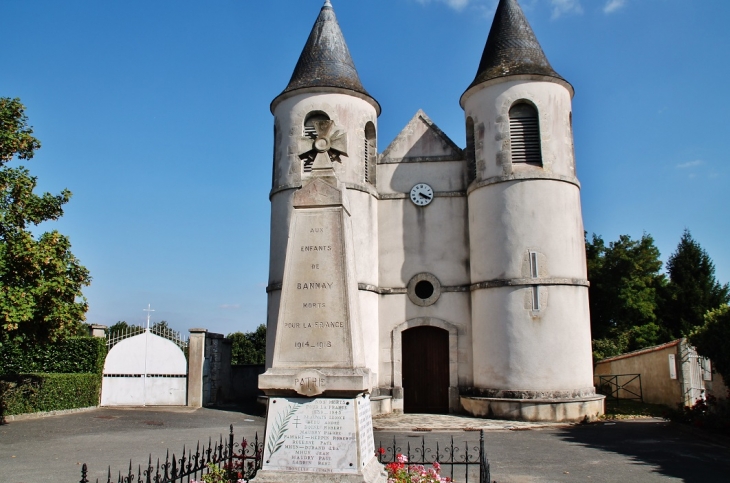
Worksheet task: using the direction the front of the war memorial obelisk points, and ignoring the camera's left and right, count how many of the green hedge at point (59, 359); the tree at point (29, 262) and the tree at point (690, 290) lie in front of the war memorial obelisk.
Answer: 0

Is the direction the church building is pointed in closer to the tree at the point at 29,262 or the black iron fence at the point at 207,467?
the black iron fence

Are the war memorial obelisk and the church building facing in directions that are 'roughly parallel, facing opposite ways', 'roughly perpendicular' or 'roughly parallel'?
roughly parallel

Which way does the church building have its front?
toward the camera

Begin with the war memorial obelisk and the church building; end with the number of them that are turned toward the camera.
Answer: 2

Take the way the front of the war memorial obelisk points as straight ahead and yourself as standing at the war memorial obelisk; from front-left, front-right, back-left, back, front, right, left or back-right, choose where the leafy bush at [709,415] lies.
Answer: back-left

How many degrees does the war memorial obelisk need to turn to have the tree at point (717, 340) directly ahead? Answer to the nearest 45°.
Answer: approximately 135° to its left

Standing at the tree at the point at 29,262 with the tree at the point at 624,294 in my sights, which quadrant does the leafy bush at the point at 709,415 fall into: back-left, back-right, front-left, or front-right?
front-right

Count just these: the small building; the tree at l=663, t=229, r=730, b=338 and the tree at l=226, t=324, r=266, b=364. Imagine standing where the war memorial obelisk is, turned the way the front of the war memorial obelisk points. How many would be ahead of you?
0

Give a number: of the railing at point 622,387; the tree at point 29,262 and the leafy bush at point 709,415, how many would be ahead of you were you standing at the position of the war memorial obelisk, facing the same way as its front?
0

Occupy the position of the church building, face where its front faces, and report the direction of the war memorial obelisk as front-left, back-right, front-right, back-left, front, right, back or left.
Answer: front

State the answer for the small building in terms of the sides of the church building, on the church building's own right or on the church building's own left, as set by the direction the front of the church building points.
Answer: on the church building's own left

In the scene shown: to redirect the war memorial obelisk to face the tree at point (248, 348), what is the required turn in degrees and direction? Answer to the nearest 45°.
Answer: approximately 180°

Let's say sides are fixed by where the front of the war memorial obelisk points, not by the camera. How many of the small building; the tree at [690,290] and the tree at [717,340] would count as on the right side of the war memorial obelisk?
0

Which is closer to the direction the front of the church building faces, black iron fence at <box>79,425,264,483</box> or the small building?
the black iron fence

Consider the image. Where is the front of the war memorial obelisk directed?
toward the camera
